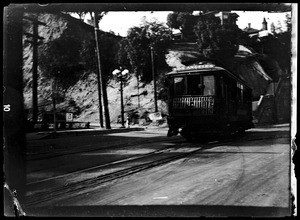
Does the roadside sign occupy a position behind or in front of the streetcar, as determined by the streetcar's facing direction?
in front

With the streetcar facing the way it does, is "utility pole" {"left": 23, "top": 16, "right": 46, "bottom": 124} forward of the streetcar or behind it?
forward

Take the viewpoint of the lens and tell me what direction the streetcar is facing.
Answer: facing the viewer and to the left of the viewer
